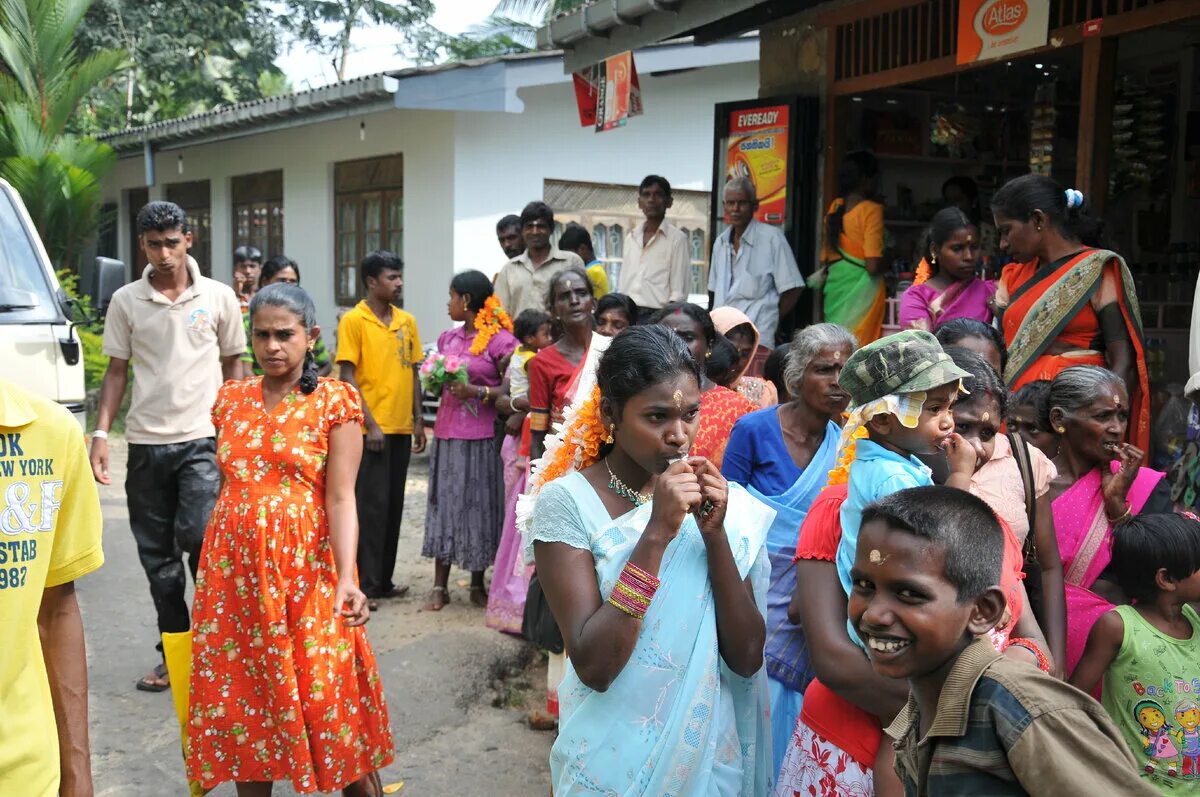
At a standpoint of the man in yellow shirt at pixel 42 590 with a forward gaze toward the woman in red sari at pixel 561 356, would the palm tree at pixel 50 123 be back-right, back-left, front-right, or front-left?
front-left

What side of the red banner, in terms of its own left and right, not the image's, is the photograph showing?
front

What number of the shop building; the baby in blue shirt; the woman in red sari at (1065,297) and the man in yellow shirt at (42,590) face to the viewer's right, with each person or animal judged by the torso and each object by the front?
1

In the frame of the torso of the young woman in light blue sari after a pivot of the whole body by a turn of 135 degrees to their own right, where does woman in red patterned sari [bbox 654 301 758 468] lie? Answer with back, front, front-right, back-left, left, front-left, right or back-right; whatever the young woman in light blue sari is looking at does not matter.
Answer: right

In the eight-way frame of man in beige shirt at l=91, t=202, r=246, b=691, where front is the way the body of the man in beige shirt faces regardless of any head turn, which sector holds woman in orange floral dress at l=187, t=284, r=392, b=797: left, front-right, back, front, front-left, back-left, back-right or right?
front

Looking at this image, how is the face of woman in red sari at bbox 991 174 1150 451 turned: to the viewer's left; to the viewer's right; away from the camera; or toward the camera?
to the viewer's left

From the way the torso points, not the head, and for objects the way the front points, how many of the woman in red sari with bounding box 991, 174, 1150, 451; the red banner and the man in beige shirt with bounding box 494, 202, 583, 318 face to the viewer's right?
0

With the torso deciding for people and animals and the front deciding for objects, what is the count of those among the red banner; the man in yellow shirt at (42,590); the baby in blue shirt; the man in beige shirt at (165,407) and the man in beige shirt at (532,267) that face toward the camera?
4

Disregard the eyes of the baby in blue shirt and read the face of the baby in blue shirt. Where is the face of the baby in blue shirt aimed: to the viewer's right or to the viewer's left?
to the viewer's right

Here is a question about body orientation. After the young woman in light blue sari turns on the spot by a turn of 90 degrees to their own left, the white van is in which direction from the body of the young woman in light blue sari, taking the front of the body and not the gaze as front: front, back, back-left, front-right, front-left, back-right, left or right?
left

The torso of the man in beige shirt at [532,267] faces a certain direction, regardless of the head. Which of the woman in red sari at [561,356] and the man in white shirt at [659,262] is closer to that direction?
the woman in red sari

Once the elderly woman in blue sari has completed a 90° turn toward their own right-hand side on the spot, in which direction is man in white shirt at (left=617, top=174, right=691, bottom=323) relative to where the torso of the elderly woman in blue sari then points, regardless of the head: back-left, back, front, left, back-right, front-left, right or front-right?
back-right

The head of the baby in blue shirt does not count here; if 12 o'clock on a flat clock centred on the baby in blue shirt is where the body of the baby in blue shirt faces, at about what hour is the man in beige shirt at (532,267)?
The man in beige shirt is roughly at 8 o'clock from the baby in blue shirt.
